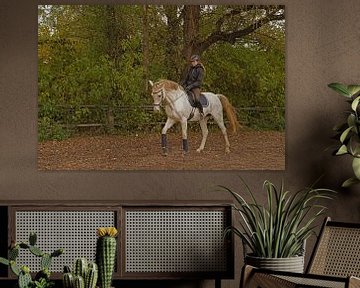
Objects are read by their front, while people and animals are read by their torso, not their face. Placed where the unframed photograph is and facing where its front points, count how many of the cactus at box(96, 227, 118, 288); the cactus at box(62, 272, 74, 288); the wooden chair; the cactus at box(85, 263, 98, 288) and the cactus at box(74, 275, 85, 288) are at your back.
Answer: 0

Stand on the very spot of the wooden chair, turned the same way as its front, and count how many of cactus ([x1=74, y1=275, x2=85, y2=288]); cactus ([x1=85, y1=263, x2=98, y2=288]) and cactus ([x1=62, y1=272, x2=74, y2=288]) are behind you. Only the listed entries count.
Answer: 0

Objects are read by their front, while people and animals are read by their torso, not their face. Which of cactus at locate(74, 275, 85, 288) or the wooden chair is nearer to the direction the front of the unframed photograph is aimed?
the cactus

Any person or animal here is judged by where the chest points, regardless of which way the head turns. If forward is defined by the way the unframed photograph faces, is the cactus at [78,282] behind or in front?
in front

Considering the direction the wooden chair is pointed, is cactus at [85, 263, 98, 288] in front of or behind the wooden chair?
in front

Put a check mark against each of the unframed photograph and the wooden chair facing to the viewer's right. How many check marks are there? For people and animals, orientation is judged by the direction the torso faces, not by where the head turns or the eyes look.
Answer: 0

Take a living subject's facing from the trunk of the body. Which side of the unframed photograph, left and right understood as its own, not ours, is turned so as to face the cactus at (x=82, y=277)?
front

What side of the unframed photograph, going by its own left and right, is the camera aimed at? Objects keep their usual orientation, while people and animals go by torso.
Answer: front

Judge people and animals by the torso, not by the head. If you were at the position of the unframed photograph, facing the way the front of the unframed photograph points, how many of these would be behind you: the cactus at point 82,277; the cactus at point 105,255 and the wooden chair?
0

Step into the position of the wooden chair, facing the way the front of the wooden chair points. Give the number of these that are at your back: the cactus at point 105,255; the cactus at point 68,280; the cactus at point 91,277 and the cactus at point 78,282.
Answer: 0

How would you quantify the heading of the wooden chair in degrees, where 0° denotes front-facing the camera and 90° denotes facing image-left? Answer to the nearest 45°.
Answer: approximately 45°

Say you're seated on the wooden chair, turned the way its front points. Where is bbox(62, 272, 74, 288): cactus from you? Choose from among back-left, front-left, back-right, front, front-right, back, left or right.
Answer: front

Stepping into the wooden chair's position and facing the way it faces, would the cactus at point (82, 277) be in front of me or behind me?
in front

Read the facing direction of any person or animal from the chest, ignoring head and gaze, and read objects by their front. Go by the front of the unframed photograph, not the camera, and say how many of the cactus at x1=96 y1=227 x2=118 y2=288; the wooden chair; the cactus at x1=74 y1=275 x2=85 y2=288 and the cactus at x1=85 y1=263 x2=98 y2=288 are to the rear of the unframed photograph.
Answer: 0

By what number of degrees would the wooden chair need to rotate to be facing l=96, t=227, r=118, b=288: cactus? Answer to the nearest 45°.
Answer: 0° — it already faces it

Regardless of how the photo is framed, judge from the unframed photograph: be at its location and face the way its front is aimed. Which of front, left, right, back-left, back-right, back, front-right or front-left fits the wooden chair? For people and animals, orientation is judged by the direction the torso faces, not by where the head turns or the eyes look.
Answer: front-left

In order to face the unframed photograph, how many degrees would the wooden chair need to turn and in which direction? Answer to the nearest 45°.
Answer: approximately 90° to its right

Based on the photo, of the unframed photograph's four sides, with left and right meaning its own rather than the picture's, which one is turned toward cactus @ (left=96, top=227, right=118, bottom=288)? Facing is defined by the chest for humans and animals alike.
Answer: front
